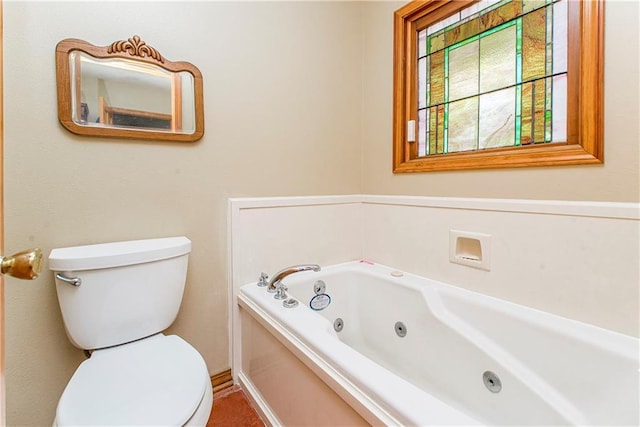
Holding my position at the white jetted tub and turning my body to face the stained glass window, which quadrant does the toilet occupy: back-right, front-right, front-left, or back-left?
back-left

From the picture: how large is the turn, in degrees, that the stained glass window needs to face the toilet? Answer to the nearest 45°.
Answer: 0° — it already faces it

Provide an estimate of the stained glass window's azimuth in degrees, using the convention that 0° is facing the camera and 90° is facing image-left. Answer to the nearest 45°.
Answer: approximately 45°
